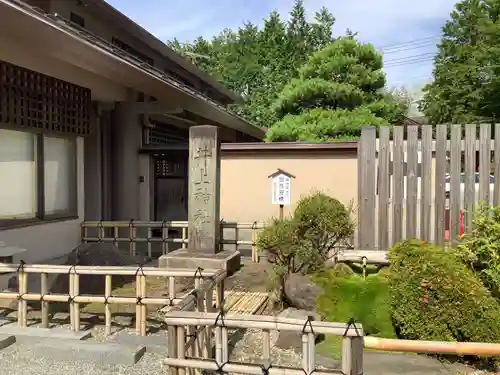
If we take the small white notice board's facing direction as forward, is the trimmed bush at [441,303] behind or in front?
in front

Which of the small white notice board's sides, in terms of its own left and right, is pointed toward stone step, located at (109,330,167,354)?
front

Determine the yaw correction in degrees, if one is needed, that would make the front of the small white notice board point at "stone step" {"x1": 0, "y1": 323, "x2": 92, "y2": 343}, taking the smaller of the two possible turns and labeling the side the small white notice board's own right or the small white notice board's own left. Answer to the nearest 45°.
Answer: approximately 45° to the small white notice board's own right

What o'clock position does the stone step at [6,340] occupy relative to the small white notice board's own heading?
The stone step is roughly at 1 o'clock from the small white notice board.

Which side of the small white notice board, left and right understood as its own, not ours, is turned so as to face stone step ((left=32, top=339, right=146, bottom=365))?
front

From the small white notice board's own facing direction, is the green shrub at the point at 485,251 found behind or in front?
in front

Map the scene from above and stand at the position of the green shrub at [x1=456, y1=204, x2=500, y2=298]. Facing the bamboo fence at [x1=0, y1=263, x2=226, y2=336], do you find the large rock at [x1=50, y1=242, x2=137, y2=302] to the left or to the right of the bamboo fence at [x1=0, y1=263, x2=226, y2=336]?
right

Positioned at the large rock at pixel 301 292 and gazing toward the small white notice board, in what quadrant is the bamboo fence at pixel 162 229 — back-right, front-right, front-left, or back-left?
front-left

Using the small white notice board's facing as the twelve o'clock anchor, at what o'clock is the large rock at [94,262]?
The large rock is roughly at 2 o'clock from the small white notice board.

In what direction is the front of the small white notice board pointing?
toward the camera

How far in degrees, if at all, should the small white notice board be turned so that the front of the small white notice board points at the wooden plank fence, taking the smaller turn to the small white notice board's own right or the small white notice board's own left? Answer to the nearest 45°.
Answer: approximately 45° to the small white notice board's own left

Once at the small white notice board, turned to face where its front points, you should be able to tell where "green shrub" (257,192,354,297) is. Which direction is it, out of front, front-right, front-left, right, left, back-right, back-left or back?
front

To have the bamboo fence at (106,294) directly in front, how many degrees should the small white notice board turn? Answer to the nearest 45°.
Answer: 0° — it already faces it

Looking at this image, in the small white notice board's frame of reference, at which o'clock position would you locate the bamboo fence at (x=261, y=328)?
The bamboo fence is roughly at 12 o'clock from the small white notice board.

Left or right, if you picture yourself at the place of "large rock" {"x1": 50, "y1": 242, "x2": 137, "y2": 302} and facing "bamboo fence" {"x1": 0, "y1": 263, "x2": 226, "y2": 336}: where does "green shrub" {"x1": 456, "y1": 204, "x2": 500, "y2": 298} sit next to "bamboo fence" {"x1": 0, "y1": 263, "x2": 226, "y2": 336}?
left

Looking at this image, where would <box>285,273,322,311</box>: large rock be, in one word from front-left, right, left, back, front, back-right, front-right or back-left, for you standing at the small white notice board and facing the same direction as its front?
front

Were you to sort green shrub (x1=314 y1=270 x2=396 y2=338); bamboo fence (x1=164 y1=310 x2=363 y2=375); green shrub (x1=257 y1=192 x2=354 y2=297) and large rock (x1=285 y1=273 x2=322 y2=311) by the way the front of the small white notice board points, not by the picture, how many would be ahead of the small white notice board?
4

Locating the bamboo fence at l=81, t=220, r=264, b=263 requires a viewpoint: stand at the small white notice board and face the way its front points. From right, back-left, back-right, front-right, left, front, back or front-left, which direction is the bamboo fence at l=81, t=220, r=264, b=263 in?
right
